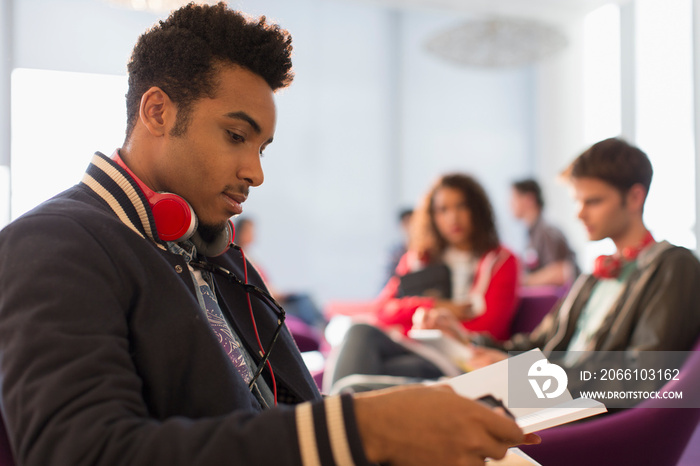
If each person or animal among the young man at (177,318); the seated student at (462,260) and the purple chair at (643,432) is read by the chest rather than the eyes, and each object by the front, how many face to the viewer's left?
1

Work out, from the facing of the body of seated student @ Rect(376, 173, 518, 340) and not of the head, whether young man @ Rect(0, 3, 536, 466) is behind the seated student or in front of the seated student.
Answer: in front

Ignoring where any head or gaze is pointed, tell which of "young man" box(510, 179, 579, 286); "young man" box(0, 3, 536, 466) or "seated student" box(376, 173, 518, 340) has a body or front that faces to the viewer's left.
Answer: "young man" box(510, 179, 579, 286)

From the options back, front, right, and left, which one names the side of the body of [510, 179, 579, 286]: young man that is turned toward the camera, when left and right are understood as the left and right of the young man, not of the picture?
left

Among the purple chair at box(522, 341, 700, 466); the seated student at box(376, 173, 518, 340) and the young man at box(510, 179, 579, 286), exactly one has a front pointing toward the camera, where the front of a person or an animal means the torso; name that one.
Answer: the seated student

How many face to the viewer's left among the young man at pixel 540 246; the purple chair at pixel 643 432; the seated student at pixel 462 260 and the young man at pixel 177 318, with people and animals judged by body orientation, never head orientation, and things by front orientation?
2

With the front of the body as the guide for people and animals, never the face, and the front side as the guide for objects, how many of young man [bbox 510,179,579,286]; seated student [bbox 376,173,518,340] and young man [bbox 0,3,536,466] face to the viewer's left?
1

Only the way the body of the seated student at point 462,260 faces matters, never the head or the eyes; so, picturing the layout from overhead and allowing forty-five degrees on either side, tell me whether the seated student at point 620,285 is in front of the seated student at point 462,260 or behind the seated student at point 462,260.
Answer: in front

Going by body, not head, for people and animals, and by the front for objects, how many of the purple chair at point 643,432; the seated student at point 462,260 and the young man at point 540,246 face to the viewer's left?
2

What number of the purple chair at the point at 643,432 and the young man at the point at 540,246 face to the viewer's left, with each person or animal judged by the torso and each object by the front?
2

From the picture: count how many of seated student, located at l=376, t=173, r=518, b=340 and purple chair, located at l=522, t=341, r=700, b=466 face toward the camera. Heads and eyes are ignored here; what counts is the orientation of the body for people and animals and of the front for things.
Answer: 1
